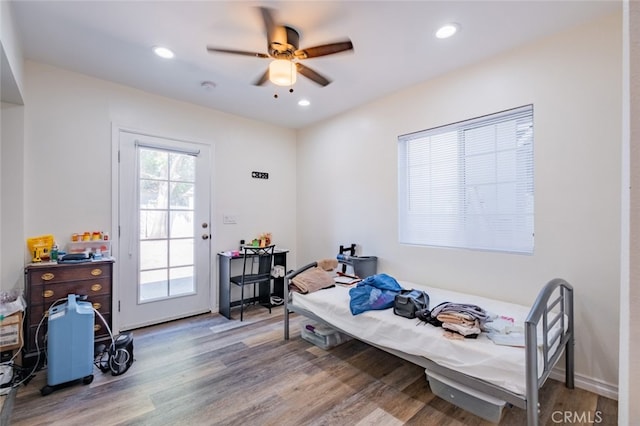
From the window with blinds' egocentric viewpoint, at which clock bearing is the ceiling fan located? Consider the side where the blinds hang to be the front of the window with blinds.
The ceiling fan is roughly at 12 o'clock from the window with blinds.

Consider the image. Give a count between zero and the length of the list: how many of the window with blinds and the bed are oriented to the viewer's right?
0

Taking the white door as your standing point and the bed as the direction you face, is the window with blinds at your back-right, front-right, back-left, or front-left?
front-left

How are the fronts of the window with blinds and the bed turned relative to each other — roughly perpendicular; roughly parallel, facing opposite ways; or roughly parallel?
roughly perpendicular

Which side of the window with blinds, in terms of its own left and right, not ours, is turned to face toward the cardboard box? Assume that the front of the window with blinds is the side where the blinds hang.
front

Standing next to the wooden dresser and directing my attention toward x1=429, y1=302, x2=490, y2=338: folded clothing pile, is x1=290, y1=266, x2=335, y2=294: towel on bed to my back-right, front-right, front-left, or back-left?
front-left

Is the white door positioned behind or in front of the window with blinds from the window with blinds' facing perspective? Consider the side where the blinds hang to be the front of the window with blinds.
in front

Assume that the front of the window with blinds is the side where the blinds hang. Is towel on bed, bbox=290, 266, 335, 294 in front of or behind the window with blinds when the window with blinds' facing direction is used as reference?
in front

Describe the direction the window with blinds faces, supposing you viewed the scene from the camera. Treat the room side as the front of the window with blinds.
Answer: facing the viewer and to the left of the viewer
